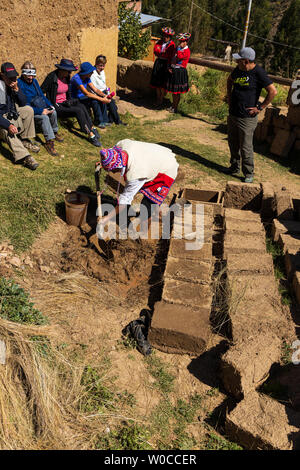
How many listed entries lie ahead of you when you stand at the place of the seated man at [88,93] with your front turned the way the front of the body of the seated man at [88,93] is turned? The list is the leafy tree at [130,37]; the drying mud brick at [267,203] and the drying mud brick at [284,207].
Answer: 2

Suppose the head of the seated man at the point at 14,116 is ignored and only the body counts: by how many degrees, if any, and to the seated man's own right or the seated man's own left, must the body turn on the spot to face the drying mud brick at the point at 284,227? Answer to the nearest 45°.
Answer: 0° — they already face it

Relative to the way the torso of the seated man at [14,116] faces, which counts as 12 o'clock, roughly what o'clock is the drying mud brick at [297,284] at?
The drying mud brick is roughly at 12 o'clock from the seated man.

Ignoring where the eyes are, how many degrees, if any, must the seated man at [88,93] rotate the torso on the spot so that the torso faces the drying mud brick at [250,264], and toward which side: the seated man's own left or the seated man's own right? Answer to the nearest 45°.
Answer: approximately 45° to the seated man's own right
